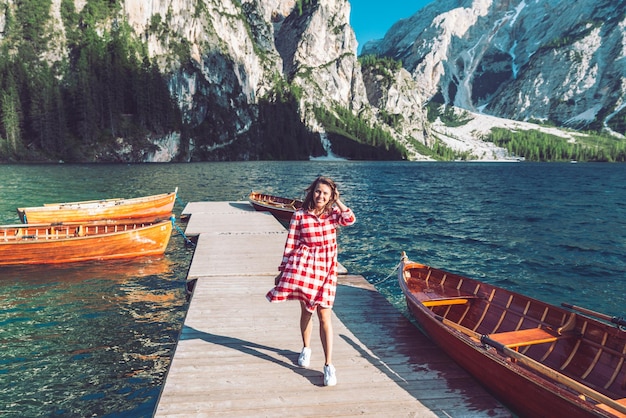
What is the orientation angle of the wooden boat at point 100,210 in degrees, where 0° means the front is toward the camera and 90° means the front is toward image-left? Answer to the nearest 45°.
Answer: approximately 270°

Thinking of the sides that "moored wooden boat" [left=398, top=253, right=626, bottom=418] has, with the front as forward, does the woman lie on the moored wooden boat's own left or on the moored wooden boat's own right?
on the moored wooden boat's own left

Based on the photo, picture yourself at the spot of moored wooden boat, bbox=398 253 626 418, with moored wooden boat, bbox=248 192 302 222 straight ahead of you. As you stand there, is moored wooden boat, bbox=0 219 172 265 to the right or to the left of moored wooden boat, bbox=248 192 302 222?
left

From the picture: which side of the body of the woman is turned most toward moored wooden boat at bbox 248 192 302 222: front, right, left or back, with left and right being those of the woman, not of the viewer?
back

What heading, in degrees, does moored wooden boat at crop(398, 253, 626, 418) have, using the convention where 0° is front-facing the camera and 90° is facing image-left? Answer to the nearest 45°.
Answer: approximately 135°

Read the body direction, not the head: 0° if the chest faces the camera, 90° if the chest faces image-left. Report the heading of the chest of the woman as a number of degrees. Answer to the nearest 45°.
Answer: approximately 0°

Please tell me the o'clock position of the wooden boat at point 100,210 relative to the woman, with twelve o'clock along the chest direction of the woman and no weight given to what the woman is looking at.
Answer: The wooden boat is roughly at 5 o'clock from the woman.

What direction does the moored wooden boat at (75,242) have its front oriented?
to the viewer's right

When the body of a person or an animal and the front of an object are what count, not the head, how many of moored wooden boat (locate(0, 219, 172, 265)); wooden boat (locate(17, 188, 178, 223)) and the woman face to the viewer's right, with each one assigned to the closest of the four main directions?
2

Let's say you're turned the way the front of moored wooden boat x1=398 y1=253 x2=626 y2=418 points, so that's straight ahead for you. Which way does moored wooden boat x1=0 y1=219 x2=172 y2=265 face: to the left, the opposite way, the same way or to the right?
to the right

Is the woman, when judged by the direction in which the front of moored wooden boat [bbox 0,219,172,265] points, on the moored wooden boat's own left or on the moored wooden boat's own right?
on the moored wooden boat's own right

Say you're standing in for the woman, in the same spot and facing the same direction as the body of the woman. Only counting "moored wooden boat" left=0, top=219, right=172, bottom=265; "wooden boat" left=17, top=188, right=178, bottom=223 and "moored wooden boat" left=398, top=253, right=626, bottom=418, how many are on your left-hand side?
1

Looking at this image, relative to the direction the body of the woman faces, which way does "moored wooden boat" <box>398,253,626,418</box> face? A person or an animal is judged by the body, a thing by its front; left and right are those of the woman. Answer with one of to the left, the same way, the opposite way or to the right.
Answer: the opposite way

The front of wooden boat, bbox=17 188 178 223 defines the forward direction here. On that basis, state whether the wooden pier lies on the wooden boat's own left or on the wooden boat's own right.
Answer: on the wooden boat's own right
